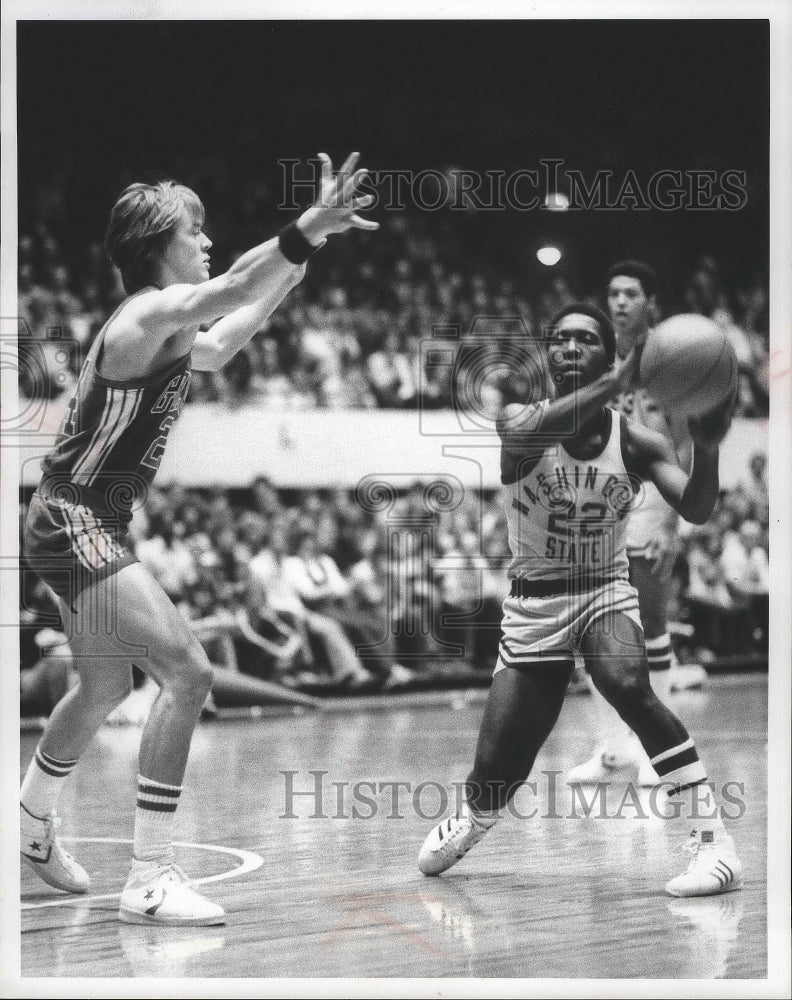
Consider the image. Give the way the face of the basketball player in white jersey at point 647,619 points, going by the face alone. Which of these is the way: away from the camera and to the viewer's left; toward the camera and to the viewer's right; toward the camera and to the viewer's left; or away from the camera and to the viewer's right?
toward the camera and to the viewer's left

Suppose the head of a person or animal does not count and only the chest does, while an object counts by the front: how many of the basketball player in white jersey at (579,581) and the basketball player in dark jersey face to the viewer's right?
1

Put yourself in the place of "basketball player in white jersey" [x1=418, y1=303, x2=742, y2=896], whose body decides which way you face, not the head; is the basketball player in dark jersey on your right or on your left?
on your right

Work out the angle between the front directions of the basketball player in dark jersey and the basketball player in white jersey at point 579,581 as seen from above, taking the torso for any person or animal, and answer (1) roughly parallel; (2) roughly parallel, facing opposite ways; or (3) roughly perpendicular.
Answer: roughly perpendicular

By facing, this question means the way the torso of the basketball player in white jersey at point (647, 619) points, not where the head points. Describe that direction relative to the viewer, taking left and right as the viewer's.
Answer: facing the viewer and to the left of the viewer

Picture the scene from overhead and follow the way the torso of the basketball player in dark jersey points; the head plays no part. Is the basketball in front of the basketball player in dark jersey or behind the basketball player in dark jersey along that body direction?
in front

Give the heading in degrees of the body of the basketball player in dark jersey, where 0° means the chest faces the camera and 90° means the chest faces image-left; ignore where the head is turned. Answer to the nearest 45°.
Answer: approximately 270°

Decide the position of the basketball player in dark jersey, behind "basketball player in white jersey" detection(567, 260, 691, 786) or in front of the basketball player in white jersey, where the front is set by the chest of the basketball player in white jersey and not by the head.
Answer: in front

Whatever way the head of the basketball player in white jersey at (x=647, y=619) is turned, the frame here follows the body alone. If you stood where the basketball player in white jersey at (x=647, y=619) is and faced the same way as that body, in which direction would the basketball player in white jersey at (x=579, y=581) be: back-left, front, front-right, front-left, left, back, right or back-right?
front-left

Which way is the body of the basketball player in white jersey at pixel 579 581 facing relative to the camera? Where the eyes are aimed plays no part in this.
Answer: toward the camera

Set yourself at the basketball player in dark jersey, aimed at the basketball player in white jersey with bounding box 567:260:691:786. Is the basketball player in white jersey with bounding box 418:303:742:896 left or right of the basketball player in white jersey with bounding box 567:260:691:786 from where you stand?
right

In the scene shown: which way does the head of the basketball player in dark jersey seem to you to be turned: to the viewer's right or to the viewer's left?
to the viewer's right

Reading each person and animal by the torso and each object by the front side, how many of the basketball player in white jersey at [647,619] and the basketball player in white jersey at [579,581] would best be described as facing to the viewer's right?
0

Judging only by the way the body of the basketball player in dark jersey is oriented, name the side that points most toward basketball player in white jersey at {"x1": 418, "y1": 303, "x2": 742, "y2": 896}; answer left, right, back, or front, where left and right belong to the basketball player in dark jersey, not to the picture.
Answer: front
